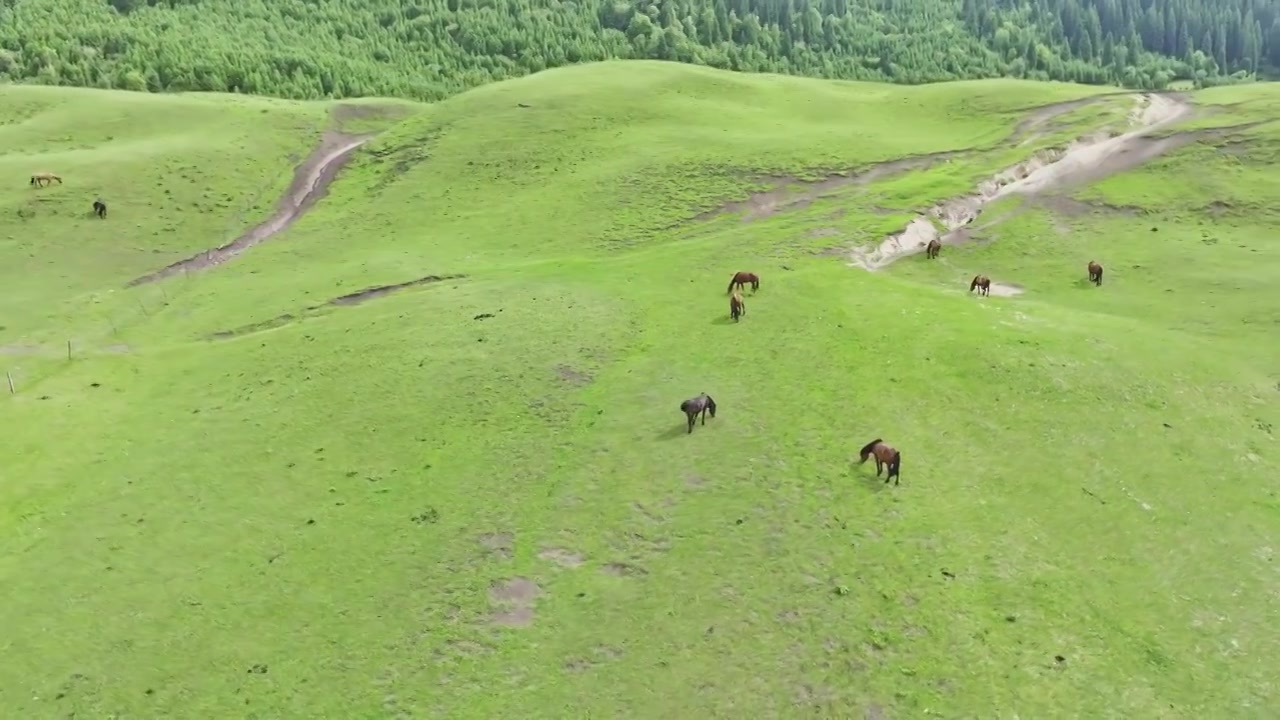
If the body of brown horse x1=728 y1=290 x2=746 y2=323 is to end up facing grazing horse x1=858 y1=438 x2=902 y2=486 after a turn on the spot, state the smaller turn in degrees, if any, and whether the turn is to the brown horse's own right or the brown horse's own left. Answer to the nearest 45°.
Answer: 0° — it already faces it

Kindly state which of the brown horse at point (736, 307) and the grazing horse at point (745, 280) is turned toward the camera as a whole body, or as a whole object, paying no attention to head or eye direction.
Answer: the brown horse

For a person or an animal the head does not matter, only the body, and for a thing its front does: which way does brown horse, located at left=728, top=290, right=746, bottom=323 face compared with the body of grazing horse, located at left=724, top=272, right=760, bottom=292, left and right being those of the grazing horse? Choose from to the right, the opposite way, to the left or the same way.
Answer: to the left

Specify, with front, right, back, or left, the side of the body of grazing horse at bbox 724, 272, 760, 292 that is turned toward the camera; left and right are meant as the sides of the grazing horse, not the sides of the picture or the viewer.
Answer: left

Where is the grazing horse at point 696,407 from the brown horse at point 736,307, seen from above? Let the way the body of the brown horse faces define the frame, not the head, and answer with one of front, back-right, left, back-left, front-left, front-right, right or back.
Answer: front

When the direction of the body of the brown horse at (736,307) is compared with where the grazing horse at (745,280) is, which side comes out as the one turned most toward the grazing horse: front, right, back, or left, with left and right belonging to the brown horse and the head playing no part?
back

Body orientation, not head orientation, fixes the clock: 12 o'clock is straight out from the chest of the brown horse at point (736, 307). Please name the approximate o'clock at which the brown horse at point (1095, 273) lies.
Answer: the brown horse at point (1095, 273) is roughly at 8 o'clock from the brown horse at point (736, 307).

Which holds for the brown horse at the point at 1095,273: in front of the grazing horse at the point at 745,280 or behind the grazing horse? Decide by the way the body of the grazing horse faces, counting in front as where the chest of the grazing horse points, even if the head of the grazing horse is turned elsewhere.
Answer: behind

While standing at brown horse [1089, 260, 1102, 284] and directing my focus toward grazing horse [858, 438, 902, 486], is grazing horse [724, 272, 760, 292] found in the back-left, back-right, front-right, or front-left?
front-right

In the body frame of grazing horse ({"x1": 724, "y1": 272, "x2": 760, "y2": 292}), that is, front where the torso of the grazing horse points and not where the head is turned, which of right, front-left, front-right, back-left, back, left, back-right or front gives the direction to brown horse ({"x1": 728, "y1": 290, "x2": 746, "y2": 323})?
left

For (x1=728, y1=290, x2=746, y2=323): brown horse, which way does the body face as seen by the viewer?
toward the camera

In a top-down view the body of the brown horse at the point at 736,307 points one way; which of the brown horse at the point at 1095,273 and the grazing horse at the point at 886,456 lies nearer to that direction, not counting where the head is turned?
the grazing horse

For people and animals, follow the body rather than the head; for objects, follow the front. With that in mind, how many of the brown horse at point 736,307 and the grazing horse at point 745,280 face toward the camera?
1

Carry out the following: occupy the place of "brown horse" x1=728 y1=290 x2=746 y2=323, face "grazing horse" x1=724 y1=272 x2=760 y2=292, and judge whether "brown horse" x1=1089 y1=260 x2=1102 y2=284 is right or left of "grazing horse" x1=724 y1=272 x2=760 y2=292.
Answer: right

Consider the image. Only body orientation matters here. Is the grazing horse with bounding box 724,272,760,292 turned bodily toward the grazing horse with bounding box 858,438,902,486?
no
